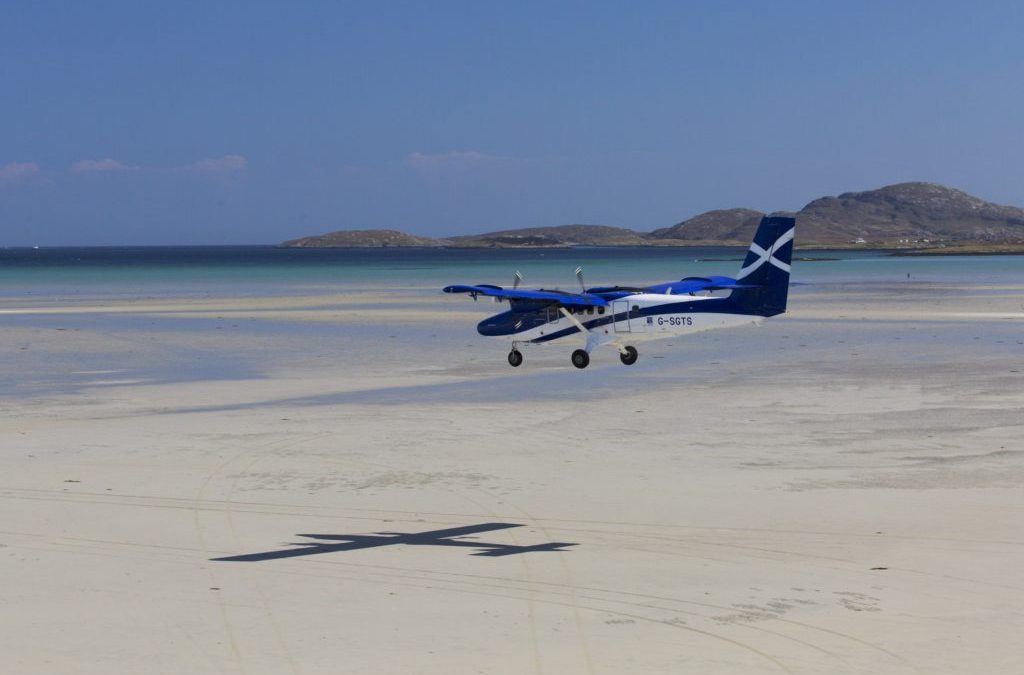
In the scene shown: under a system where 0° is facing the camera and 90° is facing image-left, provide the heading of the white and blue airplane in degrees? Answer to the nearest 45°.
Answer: approximately 135°
